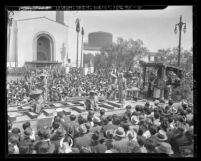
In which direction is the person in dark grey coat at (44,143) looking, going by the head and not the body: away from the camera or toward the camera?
away from the camera

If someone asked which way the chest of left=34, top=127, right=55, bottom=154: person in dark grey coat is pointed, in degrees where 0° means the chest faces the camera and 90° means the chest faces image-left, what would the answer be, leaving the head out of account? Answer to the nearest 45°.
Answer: approximately 180°

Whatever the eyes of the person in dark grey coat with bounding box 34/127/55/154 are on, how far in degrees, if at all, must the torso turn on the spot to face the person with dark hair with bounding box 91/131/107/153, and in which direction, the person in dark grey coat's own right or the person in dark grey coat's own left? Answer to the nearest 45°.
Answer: approximately 90° to the person in dark grey coat's own right

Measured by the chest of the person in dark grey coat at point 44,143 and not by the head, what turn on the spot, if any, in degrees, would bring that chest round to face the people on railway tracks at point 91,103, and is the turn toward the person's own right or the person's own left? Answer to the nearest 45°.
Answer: approximately 45° to the person's own right

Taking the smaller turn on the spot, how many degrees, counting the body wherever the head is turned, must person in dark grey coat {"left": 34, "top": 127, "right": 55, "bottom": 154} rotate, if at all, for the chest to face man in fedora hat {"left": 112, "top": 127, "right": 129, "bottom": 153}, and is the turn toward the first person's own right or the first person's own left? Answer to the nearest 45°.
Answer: approximately 90° to the first person's own right
